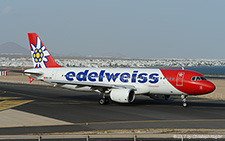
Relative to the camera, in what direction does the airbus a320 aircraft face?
facing the viewer and to the right of the viewer
